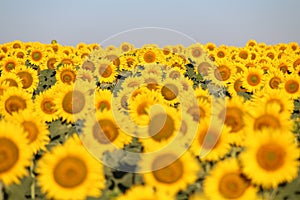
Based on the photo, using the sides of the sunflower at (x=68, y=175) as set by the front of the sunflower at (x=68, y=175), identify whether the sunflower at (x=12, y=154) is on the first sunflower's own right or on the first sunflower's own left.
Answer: on the first sunflower's own right

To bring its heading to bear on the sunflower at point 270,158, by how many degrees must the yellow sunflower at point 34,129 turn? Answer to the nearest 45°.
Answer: approximately 45° to its left

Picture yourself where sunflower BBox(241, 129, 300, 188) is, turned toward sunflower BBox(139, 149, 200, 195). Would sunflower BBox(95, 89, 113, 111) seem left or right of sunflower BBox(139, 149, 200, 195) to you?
right

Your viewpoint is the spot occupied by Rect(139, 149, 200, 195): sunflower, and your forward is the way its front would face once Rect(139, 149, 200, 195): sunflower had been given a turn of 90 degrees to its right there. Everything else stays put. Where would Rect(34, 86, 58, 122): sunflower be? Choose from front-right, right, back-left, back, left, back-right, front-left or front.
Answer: front-right

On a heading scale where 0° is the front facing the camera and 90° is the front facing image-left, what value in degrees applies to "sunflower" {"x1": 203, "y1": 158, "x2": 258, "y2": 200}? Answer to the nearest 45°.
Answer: approximately 0°

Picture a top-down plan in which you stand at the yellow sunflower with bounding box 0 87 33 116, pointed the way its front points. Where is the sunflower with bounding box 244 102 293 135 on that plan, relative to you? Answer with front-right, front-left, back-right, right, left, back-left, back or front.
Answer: front-left

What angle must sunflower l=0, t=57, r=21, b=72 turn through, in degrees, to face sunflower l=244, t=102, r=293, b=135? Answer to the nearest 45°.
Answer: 0° — it already faces it

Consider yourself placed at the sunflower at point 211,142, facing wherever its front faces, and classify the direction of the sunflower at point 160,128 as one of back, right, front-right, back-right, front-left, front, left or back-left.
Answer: right

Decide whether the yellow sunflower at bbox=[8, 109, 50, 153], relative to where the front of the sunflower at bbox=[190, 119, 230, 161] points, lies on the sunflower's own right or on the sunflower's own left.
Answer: on the sunflower's own right

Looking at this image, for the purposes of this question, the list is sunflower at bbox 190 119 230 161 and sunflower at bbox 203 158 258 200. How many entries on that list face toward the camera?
2

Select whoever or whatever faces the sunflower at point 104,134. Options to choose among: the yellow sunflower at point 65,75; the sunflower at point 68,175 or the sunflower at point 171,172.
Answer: the yellow sunflower

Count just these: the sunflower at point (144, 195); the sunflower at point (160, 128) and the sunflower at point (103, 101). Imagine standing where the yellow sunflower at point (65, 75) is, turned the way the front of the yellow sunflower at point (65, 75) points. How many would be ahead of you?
3

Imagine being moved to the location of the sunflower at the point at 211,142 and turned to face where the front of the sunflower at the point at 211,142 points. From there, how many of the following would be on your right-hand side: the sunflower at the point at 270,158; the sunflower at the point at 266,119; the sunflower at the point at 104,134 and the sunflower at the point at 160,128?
2
